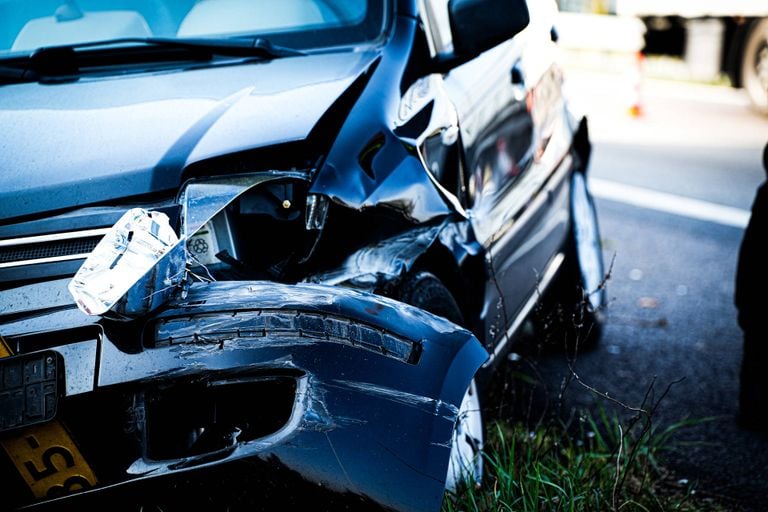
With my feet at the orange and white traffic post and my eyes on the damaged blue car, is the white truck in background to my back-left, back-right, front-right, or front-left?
back-left

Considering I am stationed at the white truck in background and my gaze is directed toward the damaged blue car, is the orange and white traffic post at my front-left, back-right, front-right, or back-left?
front-right

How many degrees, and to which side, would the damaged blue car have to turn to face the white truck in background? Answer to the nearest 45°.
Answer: approximately 180°

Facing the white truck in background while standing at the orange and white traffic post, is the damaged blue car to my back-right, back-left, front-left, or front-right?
back-right

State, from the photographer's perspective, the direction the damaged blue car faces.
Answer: facing the viewer and to the left of the viewer

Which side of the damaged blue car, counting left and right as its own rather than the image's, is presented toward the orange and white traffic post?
back

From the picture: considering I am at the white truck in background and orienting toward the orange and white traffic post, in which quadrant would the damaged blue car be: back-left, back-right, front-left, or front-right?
front-left
